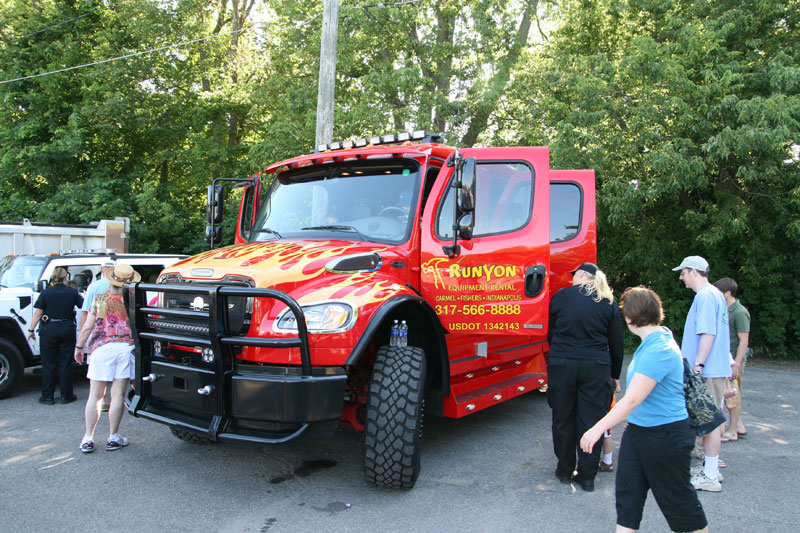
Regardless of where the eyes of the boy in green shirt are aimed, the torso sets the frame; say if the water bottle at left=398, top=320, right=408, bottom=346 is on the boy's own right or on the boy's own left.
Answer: on the boy's own left

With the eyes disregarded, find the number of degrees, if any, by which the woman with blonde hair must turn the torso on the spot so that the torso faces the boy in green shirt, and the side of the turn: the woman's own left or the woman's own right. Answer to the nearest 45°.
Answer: approximately 45° to the woman's own right

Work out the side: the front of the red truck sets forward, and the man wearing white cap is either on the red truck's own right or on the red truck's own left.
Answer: on the red truck's own left

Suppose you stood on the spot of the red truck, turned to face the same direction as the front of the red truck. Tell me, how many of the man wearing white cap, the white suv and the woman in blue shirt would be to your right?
1

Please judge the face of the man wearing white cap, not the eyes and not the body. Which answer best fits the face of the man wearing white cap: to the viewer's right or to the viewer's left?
to the viewer's left

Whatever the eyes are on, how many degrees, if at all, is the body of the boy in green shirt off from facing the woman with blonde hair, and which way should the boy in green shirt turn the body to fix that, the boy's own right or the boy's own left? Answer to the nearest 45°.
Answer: approximately 45° to the boy's own left

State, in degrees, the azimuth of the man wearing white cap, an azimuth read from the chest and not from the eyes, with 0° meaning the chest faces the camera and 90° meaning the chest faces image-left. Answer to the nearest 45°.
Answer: approximately 90°

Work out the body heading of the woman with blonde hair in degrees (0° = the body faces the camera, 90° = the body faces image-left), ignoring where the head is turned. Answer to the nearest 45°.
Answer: approximately 180°

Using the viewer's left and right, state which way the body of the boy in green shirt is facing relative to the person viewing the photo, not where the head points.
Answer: facing to the left of the viewer

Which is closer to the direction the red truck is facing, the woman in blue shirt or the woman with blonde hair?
the woman in blue shirt

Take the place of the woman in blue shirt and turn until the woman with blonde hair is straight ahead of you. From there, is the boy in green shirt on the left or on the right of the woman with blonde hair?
right

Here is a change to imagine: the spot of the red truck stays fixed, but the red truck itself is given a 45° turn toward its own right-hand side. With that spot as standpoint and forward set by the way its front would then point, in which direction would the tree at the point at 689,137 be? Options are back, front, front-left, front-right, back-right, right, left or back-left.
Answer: back-right

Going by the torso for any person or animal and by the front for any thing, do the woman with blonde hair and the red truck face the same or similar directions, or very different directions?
very different directions
